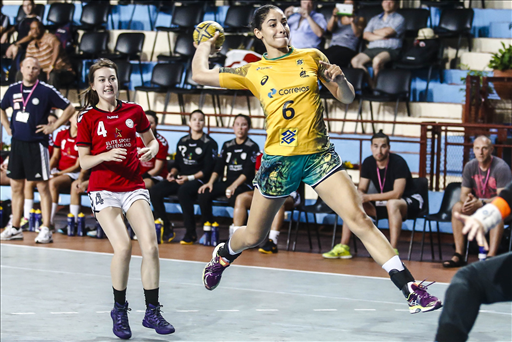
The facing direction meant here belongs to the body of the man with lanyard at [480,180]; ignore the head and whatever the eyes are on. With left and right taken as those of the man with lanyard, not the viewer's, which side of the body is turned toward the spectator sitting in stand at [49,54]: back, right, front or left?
right

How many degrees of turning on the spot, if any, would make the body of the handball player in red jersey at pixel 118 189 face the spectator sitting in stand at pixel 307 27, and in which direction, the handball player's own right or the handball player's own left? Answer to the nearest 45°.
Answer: approximately 90° to the handball player's own left

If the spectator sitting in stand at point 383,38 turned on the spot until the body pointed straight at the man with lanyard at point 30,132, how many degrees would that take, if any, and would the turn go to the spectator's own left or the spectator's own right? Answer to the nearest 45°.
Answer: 0° — they already face them

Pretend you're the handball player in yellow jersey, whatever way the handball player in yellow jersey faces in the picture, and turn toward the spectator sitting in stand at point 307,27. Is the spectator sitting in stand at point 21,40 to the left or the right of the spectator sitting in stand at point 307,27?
left

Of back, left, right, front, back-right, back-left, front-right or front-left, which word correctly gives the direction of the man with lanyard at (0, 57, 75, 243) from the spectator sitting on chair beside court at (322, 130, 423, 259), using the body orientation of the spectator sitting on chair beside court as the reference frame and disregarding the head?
front-right

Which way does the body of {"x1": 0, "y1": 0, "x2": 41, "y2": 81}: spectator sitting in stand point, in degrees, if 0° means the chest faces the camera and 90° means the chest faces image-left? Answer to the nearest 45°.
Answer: approximately 45°

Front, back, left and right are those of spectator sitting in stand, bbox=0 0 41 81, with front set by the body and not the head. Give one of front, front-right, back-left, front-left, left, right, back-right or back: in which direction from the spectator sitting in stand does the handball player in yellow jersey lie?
front-left
